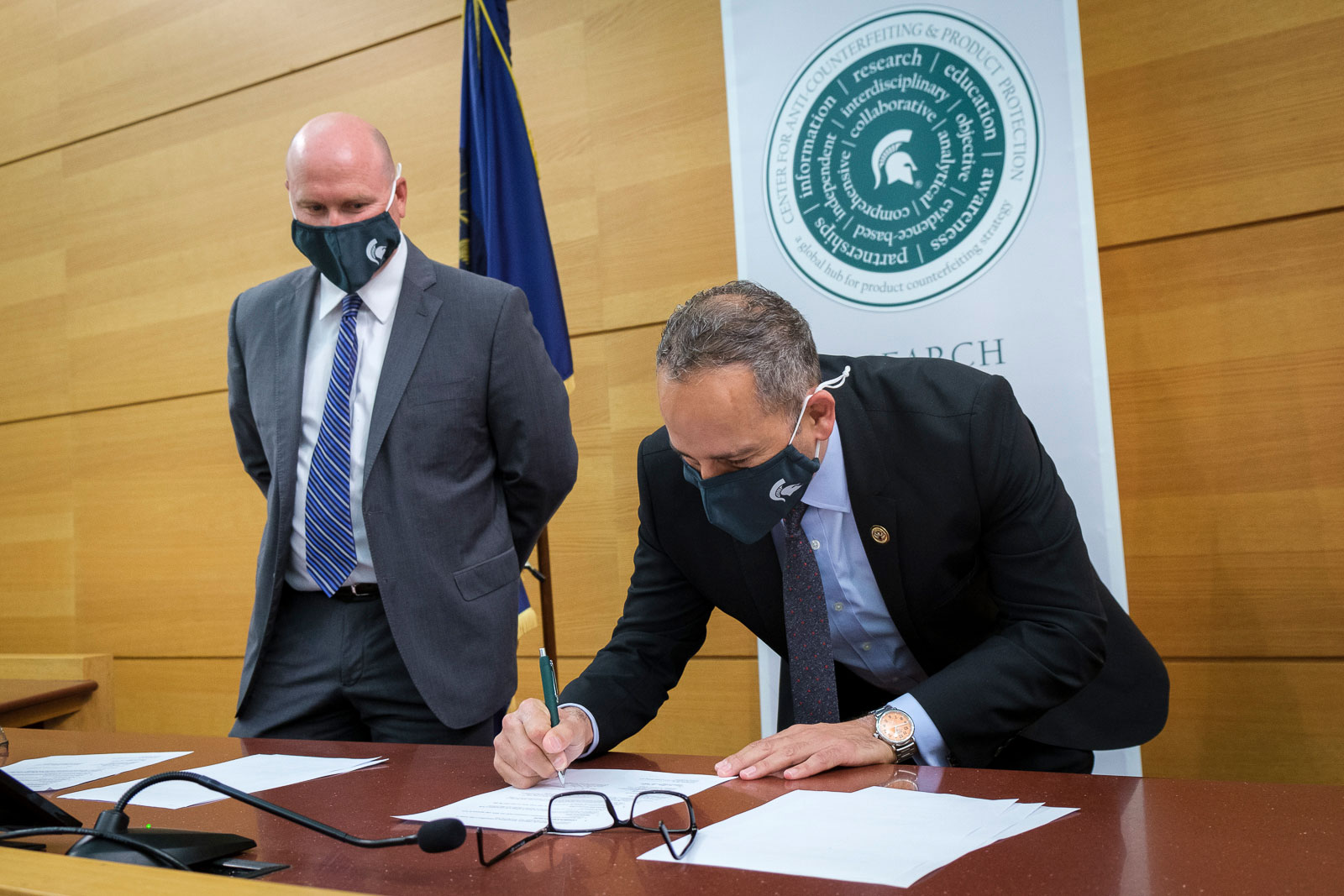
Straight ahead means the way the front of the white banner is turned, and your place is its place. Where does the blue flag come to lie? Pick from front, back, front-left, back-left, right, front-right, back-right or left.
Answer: right

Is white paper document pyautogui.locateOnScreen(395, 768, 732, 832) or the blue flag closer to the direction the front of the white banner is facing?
the white paper document

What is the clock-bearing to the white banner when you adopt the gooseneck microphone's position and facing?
The white banner is roughly at 11 o'clock from the gooseneck microphone.

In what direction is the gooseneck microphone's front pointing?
to the viewer's right

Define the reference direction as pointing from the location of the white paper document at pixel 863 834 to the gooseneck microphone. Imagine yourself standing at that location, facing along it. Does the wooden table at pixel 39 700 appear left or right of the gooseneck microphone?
right

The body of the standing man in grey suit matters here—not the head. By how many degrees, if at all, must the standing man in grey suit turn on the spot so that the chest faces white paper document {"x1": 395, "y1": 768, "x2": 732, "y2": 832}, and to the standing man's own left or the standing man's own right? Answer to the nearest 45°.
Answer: approximately 45° to the standing man's own left

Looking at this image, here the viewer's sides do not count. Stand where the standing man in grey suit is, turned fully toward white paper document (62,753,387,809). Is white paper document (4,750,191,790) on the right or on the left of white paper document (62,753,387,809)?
right

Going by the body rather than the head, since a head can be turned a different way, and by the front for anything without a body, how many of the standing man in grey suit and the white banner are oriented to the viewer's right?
0

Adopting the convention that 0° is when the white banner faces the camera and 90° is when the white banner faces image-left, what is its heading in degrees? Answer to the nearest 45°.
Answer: approximately 0°

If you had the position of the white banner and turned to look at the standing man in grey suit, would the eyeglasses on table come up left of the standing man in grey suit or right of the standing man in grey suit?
left

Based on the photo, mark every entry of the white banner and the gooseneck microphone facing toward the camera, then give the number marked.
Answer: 1

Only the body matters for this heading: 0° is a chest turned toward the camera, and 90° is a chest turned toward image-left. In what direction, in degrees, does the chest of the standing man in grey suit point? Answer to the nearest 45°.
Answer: approximately 45°

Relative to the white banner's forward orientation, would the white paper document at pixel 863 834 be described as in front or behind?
in front

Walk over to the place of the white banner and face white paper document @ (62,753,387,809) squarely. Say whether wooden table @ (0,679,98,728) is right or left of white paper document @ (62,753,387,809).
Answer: right
